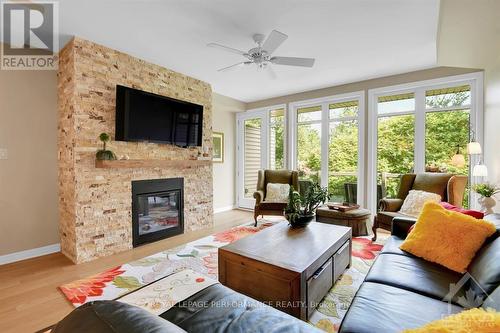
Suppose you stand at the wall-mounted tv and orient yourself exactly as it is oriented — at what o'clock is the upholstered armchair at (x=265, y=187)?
The upholstered armchair is roughly at 10 o'clock from the wall-mounted tv.

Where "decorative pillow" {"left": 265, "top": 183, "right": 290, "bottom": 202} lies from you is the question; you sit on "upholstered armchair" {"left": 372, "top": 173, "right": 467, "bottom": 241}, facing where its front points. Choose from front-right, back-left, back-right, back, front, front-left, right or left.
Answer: front-right

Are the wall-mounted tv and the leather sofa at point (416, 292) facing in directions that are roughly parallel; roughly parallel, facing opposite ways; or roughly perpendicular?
roughly parallel, facing opposite ways

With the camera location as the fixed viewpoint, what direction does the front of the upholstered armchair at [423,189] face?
facing the viewer and to the left of the viewer

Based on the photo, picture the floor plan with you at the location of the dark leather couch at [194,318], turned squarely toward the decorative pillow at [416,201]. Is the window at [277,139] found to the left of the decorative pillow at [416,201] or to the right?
left

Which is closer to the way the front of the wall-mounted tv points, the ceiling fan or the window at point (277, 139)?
the ceiling fan

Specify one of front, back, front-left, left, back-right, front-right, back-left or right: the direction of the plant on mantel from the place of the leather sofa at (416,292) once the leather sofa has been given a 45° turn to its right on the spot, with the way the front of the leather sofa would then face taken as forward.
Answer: front-left

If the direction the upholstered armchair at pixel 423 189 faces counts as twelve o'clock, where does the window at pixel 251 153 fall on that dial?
The window is roughly at 2 o'clock from the upholstered armchair.

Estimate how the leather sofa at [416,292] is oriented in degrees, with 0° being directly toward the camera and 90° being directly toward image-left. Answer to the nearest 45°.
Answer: approximately 90°

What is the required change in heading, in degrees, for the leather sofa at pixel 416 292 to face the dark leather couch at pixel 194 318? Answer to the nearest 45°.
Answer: approximately 45° to its left

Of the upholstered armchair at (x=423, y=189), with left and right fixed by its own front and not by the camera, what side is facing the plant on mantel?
front

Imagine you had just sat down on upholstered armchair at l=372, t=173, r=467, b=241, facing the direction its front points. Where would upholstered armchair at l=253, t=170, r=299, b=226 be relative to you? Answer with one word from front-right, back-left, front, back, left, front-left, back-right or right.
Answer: front-right

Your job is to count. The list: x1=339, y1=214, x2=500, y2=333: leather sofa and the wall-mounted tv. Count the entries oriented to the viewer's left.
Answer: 1

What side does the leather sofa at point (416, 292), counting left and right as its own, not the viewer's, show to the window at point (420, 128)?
right

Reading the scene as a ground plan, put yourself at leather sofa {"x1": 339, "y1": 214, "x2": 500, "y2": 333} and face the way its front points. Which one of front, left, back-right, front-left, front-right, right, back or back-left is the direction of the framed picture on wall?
front-right

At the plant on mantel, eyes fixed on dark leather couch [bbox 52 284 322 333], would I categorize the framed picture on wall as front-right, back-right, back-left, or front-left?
back-left

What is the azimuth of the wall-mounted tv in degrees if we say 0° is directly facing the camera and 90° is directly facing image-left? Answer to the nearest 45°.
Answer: approximately 315°

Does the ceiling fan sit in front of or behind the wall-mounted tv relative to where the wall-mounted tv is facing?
in front
